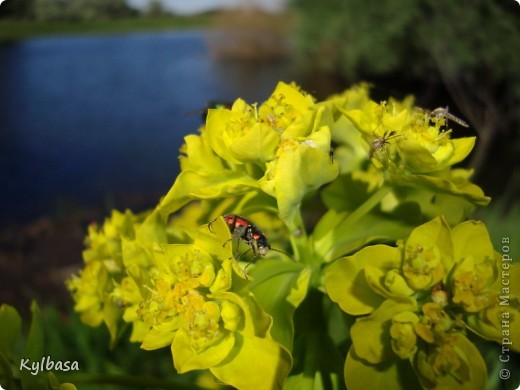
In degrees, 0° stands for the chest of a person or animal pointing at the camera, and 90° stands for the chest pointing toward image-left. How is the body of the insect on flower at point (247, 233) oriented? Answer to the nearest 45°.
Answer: approximately 270°
